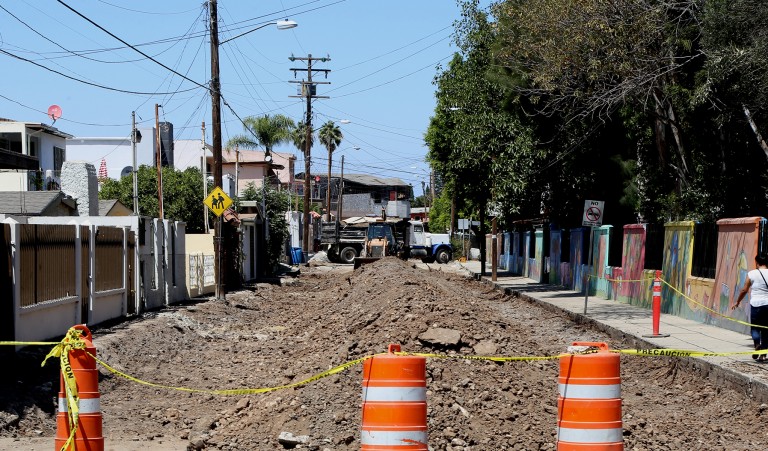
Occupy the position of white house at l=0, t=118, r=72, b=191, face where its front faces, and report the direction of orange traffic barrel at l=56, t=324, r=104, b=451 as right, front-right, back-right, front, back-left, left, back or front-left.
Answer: front-right

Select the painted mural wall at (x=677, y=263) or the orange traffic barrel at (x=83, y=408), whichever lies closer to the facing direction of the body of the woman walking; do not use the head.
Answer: the painted mural wall

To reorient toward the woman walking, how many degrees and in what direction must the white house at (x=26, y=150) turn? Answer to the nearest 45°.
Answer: approximately 45° to its right
